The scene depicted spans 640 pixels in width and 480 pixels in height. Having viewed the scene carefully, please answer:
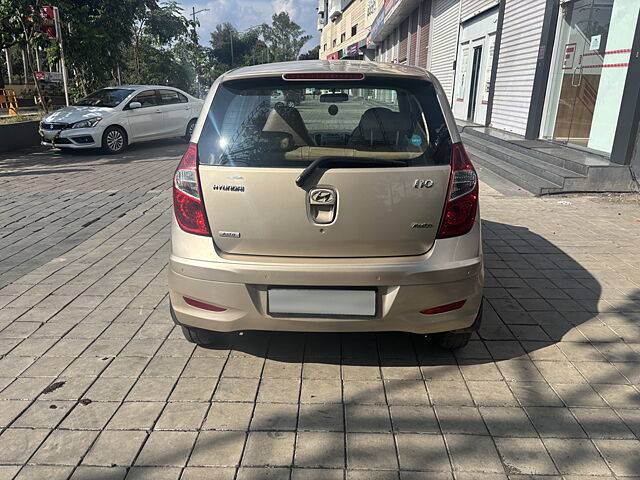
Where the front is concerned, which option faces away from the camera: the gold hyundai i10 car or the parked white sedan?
the gold hyundai i10 car

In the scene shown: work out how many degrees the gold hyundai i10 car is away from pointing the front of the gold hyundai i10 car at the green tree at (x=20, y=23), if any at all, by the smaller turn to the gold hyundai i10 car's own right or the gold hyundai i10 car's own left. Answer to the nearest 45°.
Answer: approximately 45° to the gold hyundai i10 car's own left

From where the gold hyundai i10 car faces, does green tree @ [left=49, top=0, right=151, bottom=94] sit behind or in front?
in front

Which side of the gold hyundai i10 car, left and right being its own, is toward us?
back

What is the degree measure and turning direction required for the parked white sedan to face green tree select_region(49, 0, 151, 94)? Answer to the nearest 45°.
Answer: approximately 135° to its right

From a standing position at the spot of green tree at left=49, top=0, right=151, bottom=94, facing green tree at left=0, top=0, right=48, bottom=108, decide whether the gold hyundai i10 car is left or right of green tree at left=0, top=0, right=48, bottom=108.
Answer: left

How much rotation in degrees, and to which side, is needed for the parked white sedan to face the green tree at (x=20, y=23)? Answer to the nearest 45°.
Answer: approximately 90° to its right

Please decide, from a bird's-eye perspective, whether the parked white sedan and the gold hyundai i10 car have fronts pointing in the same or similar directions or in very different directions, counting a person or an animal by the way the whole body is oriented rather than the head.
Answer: very different directions

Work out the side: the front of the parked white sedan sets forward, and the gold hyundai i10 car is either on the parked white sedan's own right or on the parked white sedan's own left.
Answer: on the parked white sedan's own left

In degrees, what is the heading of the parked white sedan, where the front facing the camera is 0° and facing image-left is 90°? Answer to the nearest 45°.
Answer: approximately 45°

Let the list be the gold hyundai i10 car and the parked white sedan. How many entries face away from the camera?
1
